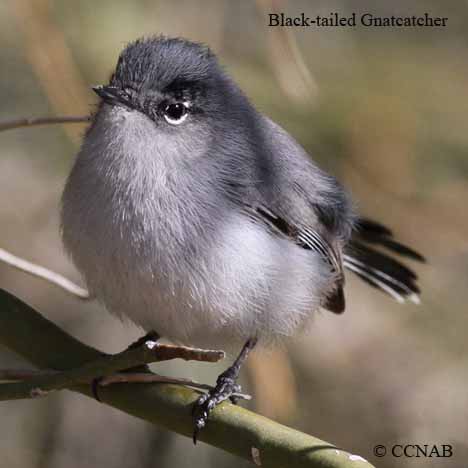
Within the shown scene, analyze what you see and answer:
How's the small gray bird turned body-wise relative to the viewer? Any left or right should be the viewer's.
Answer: facing the viewer and to the left of the viewer
